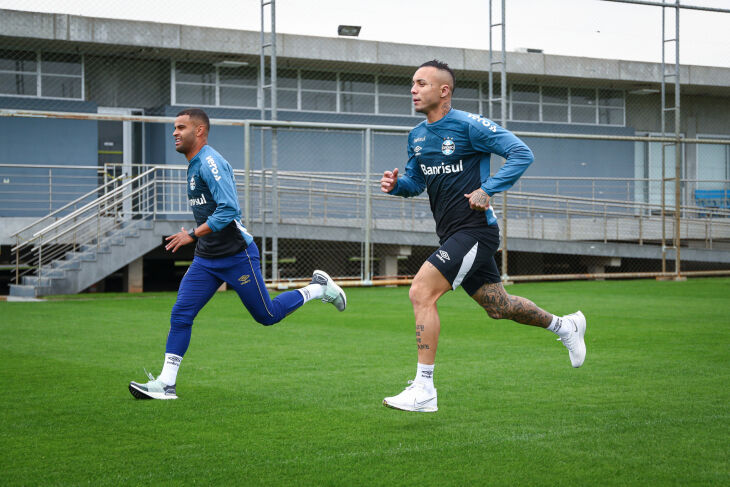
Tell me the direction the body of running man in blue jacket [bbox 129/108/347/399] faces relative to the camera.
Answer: to the viewer's left

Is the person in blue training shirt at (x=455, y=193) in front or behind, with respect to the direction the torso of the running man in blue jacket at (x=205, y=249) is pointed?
behind

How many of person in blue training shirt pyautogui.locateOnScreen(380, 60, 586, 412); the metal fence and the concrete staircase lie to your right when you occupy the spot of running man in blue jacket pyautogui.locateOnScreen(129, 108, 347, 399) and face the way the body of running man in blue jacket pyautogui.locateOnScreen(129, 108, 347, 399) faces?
2

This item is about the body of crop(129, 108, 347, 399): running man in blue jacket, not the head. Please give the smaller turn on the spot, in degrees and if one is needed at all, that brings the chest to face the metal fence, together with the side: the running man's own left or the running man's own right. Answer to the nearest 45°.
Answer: approximately 90° to the running man's own right

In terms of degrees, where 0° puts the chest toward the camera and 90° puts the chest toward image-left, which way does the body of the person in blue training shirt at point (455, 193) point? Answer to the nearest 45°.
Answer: approximately 45°

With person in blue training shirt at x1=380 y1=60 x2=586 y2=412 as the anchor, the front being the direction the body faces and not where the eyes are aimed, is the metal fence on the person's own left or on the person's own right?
on the person's own right

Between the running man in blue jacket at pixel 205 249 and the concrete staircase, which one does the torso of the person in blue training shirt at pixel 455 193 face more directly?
the running man in blue jacket

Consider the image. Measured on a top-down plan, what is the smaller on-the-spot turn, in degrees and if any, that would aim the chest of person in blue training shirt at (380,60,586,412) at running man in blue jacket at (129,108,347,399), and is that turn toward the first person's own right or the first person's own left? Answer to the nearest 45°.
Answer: approximately 45° to the first person's own right
